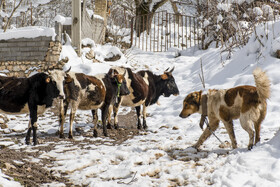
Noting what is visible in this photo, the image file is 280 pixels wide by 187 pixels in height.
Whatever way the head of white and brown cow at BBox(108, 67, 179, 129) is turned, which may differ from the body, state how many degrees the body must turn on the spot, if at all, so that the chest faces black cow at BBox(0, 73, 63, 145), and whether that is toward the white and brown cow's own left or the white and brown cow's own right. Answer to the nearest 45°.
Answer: approximately 135° to the white and brown cow's own right

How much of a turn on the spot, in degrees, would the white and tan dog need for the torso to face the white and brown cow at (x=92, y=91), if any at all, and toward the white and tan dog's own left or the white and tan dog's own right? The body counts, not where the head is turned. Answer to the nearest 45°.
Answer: approximately 45° to the white and tan dog's own right

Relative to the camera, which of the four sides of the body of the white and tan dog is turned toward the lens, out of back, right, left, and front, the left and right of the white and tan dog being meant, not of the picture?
left

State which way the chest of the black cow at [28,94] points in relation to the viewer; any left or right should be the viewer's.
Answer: facing to the right of the viewer

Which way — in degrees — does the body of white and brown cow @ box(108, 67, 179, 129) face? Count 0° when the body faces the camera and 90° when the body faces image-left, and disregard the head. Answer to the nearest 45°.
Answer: approximately 270°

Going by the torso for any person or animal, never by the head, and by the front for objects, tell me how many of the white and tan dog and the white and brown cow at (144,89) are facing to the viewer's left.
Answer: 1
